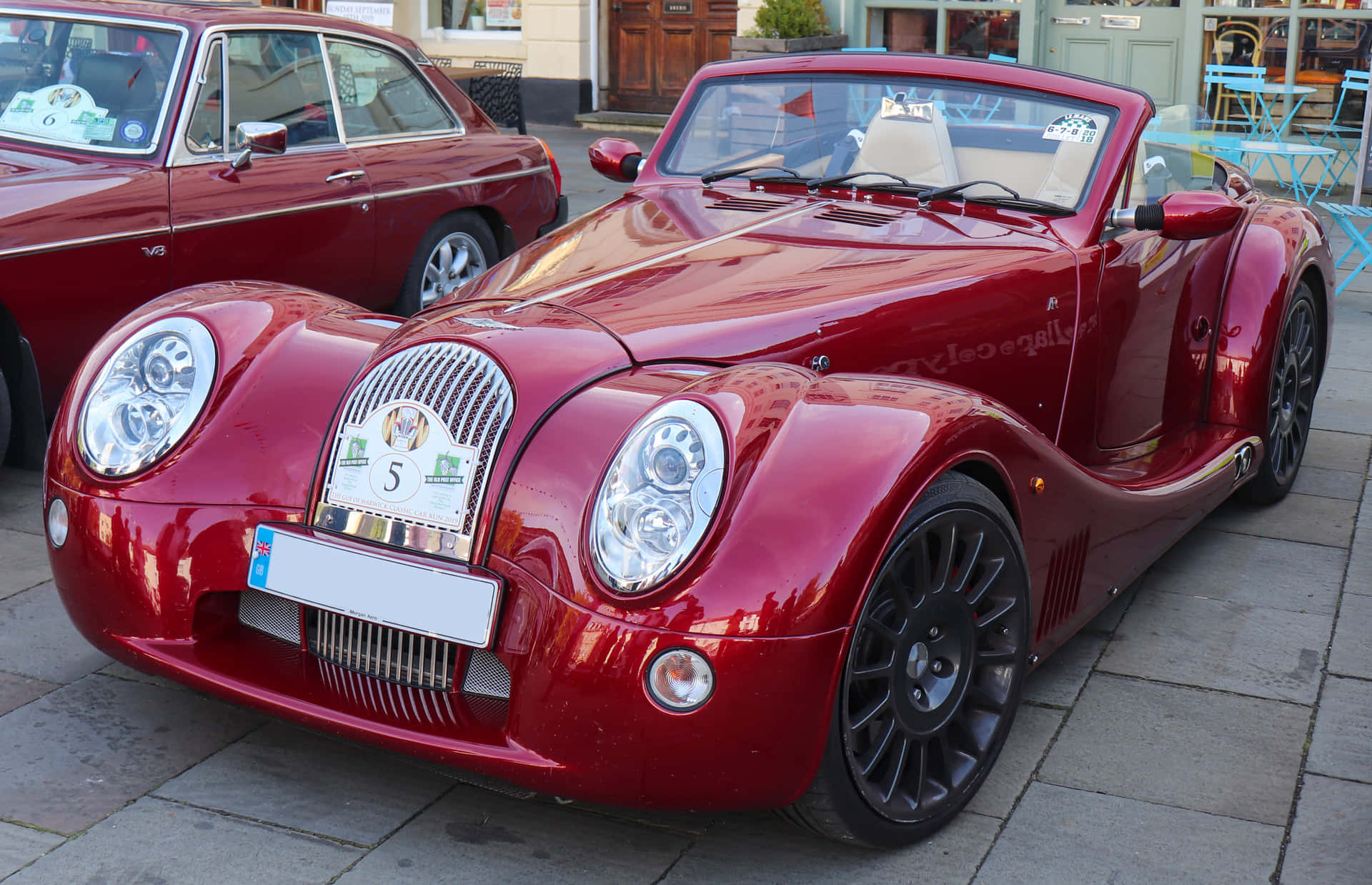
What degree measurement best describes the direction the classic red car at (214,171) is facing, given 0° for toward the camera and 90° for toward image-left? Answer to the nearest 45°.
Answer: approximately 45°

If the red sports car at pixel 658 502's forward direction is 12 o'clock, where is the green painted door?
The green painted door is roughly at 5 o'clock from the red sports car.

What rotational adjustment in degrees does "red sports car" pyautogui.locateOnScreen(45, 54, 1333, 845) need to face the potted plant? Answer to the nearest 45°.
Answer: approximately 135° to its right

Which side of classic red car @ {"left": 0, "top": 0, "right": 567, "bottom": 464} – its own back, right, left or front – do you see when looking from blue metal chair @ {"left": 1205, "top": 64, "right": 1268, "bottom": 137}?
back

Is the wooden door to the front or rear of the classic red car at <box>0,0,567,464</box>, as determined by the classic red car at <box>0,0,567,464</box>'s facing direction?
to the rear

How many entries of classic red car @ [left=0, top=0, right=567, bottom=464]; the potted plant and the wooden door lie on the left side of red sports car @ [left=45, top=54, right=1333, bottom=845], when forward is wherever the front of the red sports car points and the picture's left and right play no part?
0

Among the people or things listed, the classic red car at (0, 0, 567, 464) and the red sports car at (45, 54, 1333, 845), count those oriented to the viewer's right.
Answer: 0

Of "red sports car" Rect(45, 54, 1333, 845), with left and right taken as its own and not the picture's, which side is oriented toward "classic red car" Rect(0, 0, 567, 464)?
right

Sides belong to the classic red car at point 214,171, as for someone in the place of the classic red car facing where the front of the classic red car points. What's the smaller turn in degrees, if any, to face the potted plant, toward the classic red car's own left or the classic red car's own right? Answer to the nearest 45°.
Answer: approximately 180°

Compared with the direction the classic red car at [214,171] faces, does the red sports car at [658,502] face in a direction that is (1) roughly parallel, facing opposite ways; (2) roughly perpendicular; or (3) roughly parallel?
roughly parallel

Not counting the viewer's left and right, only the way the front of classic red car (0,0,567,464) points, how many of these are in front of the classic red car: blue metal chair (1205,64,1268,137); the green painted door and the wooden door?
0

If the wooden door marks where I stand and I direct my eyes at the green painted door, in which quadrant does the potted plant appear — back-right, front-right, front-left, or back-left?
front-right

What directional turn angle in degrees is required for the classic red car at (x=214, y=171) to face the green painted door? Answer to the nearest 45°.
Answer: approximately 180°
